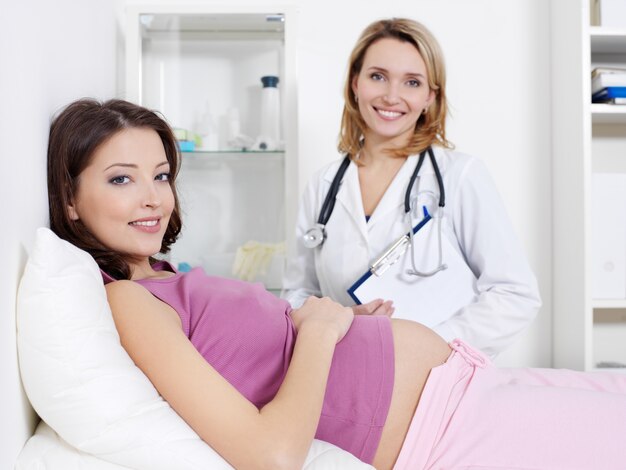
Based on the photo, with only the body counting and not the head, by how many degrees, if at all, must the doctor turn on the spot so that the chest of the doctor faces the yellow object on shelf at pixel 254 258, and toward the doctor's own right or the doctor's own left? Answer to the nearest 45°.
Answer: approximately 90° to the doctor's own right

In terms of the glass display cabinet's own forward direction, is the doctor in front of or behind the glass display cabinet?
in front

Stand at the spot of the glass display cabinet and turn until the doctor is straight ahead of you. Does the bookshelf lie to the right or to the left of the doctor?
left

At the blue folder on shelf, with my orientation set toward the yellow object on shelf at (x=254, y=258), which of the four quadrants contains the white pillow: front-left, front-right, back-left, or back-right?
front-left

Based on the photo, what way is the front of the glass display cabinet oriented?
toward the camera

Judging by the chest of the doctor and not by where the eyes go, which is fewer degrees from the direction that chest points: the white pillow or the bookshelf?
the white pillow

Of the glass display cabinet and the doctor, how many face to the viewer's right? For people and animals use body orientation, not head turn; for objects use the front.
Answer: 0

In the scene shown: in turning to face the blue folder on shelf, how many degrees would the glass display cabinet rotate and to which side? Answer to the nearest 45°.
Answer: approximately 90° to its left

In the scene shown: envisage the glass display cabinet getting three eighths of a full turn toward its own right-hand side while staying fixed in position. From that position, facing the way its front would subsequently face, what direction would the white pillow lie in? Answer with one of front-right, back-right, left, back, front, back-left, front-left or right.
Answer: back-left

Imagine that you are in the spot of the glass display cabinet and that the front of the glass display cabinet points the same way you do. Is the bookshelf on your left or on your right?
on your left

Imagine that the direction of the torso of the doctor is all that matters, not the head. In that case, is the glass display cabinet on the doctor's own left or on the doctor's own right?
on the doctor's own right

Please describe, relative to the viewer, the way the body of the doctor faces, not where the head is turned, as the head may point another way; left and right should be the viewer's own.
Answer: facing the viewer and to the left of the viewer
